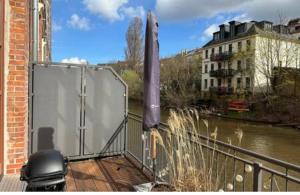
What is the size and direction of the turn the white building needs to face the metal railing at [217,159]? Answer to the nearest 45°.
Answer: approximately 45° to its left

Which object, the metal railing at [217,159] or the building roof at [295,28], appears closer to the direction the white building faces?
the metal railing

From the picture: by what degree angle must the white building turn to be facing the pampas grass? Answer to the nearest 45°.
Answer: approximately 45° to its left

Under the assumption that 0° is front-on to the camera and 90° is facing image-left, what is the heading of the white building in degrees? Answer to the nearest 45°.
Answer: approximately 45°

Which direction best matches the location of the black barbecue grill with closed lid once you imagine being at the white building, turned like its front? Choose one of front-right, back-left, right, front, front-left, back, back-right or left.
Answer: front-left

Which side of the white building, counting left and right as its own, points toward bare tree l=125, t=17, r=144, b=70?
right

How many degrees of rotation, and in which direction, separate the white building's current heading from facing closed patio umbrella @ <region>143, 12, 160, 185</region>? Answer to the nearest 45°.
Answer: approximately 45° to its left

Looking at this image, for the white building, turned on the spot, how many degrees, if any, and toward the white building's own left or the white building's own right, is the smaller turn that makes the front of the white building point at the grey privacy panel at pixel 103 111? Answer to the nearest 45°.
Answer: approximately 45° to the white building's own left

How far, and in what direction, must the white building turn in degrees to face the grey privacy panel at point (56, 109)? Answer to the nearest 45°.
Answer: approximately 45° to its left

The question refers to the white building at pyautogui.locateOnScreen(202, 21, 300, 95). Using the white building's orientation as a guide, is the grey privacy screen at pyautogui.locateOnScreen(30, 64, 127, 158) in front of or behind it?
in front

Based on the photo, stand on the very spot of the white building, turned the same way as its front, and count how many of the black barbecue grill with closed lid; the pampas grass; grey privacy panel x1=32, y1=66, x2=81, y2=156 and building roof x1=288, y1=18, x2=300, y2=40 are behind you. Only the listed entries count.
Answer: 1

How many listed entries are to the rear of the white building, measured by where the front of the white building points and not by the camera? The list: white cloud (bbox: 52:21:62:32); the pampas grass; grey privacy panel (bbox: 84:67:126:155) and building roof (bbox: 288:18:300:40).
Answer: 1
